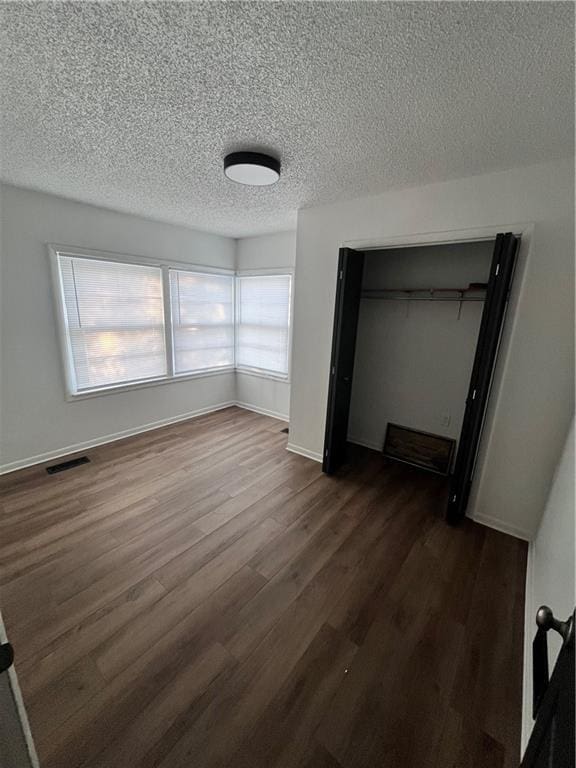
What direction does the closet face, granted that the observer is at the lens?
facing the viewer and to the left of the viewer

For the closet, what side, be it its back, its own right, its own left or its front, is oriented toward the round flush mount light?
front

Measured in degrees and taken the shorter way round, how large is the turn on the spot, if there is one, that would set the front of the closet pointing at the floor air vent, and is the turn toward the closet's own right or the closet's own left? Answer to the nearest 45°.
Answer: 0° — it already faces it

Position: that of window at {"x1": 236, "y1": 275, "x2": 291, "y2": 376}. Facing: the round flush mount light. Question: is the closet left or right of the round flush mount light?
left

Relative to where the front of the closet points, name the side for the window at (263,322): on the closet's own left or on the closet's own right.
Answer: on the closet's own right

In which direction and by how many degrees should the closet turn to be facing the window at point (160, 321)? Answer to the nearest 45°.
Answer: approximately 45° to its right
